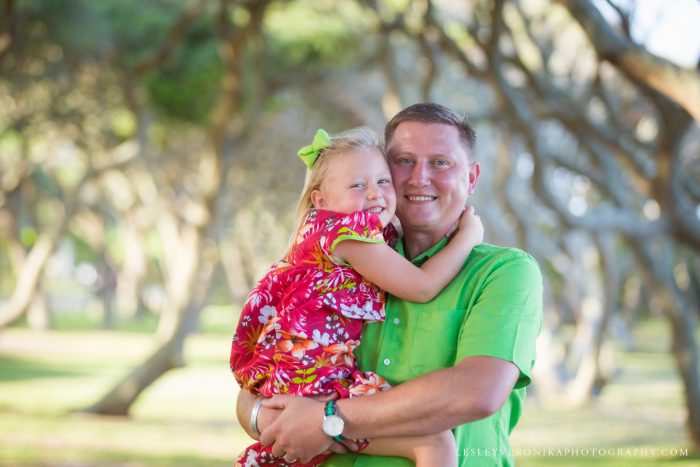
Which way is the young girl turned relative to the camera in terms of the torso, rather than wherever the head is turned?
to the viewer's right

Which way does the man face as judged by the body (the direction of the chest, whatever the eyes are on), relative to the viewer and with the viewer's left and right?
facing the viewer and to the left of the viewer
